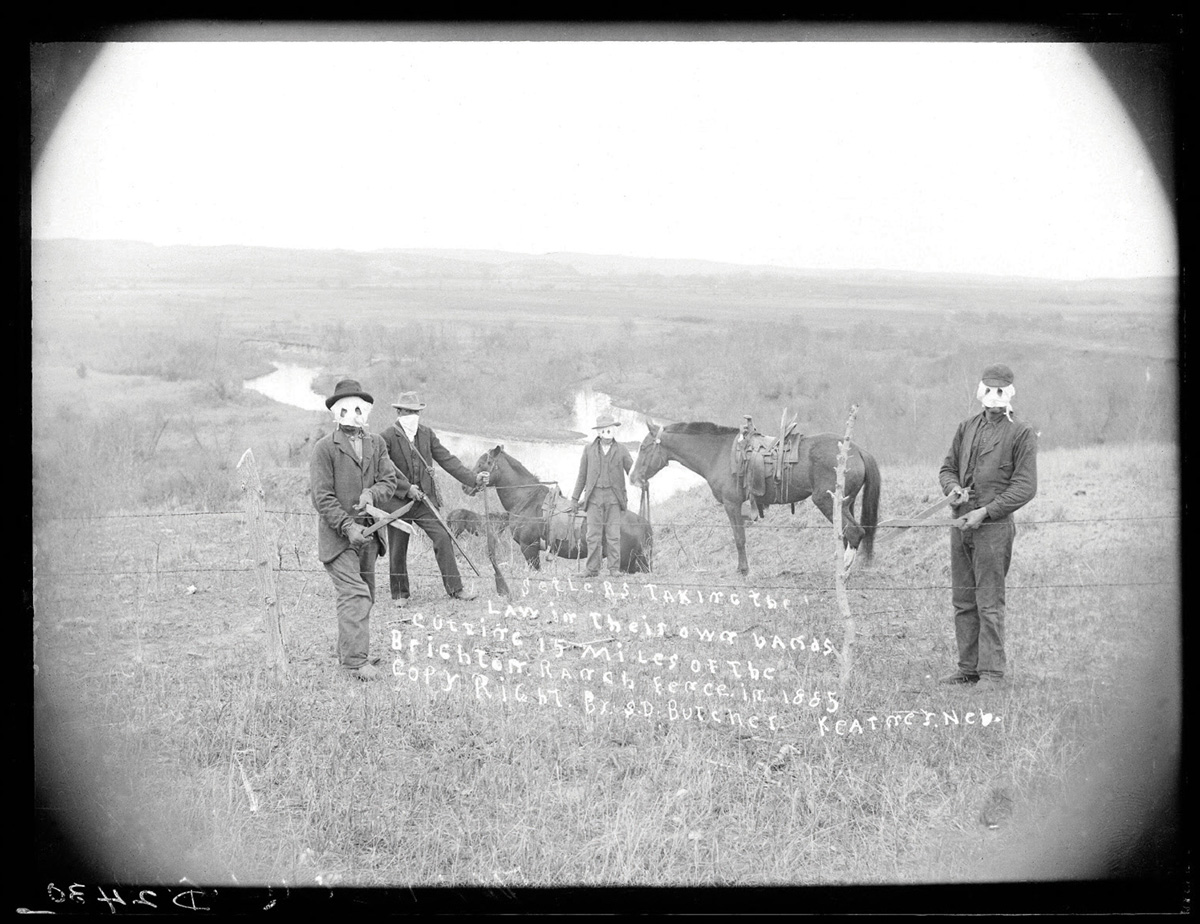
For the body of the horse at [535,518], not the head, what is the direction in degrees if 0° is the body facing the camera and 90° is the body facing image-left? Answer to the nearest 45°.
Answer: approximately 90°

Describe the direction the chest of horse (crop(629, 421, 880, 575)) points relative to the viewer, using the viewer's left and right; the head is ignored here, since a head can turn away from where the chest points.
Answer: facing to the left of the viewer

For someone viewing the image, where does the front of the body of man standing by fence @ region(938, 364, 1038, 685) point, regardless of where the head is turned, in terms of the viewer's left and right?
facing the viewer and to the left of the viewer

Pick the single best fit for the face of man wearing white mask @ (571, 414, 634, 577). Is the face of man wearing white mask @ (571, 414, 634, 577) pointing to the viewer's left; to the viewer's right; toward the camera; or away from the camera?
toward the camera

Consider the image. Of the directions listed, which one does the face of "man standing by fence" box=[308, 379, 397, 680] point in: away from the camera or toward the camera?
toward the camera

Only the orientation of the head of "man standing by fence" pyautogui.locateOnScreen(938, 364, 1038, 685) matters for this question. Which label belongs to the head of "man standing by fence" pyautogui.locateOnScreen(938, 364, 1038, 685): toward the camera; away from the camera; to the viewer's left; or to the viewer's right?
toward the camera

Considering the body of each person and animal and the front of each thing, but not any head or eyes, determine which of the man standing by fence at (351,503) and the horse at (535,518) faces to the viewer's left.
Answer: the horse

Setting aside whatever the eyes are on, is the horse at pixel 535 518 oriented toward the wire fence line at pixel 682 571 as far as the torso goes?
no

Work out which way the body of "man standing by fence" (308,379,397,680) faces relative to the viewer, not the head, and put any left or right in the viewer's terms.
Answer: facing the viewer and to the right of the viewer

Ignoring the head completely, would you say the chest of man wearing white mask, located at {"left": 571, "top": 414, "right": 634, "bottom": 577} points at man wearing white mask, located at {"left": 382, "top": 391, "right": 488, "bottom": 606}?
no

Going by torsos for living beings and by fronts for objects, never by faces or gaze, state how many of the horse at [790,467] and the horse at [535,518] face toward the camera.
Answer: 0

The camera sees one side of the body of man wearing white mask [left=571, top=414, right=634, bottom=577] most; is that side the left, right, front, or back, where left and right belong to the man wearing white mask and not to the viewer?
front
